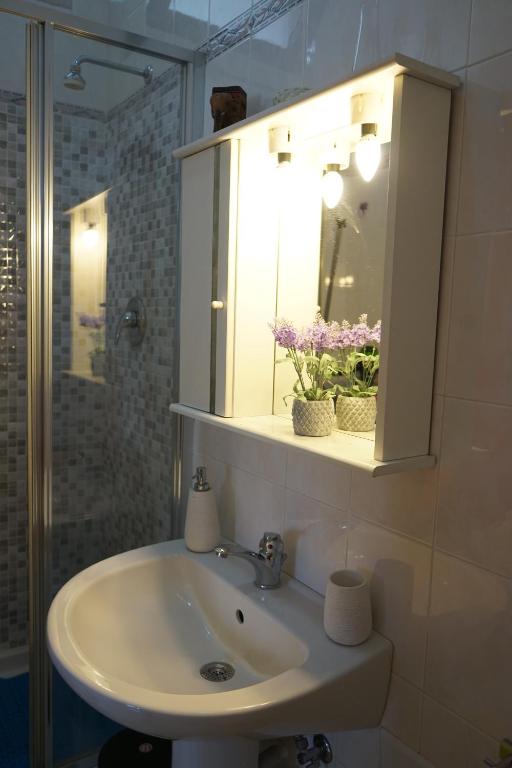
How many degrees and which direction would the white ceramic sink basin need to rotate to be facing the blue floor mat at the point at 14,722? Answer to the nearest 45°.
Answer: approximately 90° to its right

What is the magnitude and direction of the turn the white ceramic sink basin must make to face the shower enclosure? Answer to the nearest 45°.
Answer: approximately 90° to its right

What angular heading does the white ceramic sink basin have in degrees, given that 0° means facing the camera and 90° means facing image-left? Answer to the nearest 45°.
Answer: approximately 45°

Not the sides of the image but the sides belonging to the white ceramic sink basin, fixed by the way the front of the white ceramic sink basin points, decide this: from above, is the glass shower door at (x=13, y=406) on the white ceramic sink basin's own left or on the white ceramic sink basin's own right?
on the white ceramic sink basin's own right

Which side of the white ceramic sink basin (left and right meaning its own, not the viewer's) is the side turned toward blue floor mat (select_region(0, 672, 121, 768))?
right
